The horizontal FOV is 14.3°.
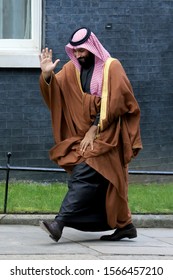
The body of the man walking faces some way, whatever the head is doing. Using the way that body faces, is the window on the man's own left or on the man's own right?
on the man's own right

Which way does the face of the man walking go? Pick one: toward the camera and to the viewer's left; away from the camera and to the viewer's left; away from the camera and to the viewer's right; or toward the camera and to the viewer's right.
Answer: toward the camera and to the viewer's left

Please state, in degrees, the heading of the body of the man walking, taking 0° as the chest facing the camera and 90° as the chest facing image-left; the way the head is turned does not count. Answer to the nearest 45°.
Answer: approximately 45°
